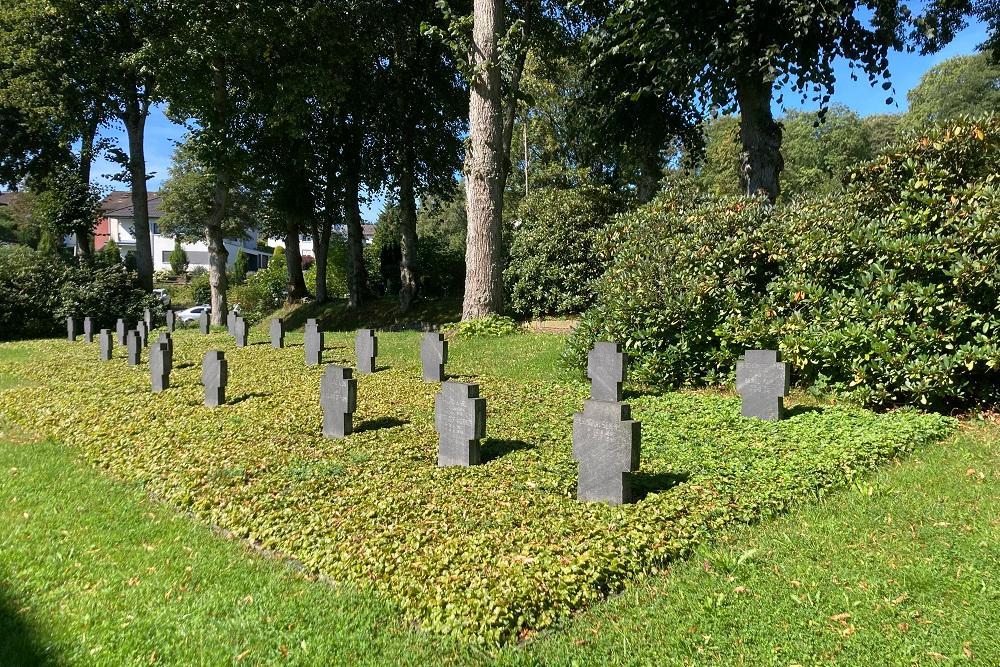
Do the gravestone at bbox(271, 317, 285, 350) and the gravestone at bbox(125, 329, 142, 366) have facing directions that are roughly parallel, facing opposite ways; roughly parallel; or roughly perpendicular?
roughly parallel

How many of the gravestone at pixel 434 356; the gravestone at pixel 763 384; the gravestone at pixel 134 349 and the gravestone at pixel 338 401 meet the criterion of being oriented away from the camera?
0

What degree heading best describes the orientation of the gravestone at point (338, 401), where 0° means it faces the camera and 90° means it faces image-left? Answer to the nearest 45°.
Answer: approximately 45°

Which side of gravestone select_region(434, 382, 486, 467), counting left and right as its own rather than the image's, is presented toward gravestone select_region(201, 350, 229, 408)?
right

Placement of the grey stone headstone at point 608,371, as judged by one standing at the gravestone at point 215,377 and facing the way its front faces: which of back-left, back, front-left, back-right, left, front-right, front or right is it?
left

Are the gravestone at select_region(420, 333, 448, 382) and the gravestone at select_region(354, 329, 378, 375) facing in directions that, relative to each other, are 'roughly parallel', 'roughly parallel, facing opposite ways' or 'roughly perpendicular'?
roughly parallel

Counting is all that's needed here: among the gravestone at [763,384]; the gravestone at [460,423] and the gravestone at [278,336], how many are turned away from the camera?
0

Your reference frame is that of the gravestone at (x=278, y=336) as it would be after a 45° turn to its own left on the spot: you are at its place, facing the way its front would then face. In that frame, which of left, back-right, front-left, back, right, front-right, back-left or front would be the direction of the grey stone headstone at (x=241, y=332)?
back-right

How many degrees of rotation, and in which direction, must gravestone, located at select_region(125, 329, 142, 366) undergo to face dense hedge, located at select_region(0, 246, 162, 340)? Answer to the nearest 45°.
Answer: approximately 135° to its right

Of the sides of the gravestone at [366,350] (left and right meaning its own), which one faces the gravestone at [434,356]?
left

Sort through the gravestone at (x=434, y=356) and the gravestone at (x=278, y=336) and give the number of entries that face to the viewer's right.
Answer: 0

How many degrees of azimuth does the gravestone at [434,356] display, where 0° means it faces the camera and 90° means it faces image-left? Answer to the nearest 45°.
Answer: approximately 45°

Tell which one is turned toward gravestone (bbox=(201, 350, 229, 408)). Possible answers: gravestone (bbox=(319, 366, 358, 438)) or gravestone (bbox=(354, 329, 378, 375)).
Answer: gravestone (bbox=(354, 329, 378, 375))

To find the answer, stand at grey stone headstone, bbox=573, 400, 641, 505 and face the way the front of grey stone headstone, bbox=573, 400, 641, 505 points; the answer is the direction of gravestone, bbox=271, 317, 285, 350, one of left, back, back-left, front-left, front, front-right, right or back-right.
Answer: right

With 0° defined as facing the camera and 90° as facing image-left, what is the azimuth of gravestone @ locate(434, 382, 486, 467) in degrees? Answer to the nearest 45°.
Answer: approximately 45°

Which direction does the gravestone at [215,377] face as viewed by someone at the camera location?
facing the viewer and to the left of the viewer

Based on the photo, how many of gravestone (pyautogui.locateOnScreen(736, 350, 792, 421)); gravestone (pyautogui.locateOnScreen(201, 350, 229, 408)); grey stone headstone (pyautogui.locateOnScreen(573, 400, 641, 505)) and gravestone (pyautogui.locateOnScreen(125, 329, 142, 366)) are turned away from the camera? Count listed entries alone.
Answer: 0
